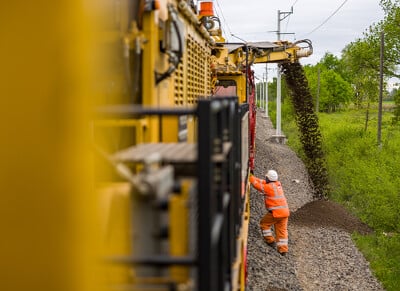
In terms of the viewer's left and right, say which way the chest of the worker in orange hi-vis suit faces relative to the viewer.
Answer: facing away from the viewer and to the left of the viewer

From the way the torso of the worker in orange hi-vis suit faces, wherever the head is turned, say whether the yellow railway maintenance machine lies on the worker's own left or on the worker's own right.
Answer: on the worker's own left
